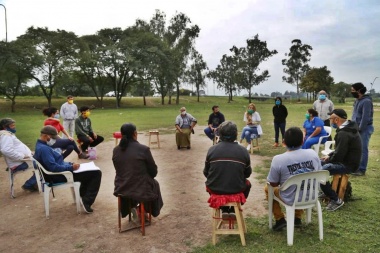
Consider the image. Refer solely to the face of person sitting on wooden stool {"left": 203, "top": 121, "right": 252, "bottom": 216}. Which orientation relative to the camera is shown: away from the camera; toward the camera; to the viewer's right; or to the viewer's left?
away from the camera

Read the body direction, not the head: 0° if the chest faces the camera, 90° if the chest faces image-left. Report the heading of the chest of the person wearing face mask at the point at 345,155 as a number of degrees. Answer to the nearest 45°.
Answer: approximately 90°

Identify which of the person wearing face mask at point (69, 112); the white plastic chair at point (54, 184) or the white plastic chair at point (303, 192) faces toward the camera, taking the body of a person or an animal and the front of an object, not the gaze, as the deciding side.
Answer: the person wearing face mask

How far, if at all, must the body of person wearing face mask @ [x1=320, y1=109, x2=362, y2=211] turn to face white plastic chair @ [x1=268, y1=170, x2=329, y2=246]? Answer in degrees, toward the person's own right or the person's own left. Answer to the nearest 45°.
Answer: approximately 90° to the person's own left

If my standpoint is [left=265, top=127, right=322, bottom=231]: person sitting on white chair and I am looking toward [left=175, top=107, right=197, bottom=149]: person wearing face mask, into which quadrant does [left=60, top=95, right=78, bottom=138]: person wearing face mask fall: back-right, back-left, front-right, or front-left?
front-left

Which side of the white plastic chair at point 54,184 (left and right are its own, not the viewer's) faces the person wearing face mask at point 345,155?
front

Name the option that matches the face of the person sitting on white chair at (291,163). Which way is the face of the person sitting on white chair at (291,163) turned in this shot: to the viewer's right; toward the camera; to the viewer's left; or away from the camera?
away from the camera

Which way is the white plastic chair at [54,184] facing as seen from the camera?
to the viewer's right

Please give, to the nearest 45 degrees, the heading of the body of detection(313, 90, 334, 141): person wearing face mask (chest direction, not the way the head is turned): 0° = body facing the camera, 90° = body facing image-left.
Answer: approximately 0°

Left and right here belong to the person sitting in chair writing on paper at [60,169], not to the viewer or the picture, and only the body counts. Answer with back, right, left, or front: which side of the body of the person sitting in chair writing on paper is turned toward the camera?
right

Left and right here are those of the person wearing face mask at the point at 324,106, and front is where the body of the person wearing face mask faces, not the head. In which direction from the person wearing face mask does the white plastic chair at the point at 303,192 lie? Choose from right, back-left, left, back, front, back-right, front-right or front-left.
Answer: front

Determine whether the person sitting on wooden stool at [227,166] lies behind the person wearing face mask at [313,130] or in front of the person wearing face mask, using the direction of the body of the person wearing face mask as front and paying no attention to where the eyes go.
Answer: in front

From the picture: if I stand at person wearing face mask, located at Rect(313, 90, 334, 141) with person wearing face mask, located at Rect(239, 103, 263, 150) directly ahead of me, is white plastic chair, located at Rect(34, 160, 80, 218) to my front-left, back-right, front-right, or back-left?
front-left

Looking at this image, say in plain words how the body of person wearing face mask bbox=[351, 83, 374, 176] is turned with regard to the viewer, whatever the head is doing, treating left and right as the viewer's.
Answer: facing to the left of the viewer

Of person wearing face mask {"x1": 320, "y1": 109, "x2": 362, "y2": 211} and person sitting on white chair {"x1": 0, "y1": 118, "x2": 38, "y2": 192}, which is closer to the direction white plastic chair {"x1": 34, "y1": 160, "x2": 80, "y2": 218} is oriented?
the person wearing face mask

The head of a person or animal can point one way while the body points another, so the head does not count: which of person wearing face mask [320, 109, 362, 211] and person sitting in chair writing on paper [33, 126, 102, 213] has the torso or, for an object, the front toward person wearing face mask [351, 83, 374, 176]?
the person sitting in chair writing on paper

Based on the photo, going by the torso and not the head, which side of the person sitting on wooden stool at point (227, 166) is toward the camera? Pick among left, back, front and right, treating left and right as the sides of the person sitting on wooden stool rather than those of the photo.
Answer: back

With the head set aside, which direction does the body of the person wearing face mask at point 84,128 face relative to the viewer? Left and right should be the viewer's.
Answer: facing the viewer and to the right of the viewer
